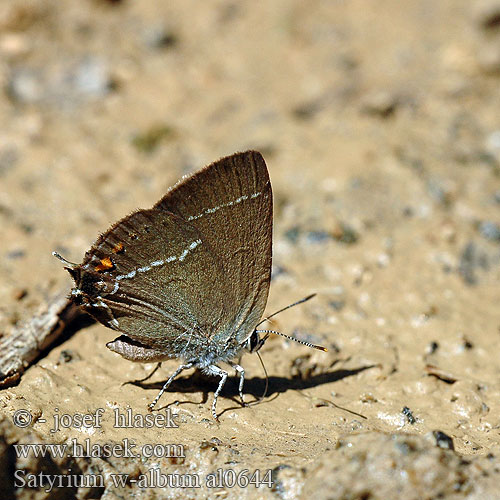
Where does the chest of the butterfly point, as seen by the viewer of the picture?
to the viewer's right

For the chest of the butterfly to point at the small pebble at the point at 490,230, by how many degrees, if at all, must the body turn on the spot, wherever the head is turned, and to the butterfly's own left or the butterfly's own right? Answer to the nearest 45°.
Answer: approximately 45° to the butterfly's own left

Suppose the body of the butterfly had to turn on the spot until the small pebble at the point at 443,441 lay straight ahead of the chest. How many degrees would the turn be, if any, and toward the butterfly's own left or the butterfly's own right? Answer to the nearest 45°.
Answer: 0° — it already faces it
